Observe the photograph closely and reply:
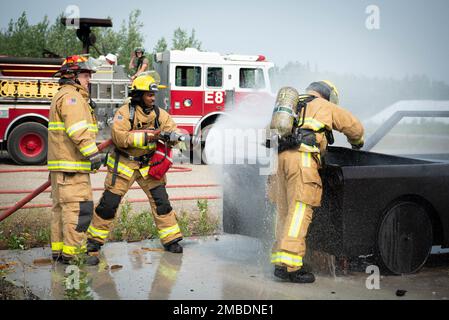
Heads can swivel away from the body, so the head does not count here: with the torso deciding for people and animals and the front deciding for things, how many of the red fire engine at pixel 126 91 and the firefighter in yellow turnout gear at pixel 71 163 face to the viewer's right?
2

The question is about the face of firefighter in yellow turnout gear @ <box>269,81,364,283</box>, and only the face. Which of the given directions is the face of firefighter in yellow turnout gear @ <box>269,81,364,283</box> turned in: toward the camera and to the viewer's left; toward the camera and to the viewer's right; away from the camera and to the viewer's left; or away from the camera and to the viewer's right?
away from the camera and to the viewer's right

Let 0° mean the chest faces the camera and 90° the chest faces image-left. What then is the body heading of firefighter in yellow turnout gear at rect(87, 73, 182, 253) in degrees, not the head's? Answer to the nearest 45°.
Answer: approximately 315°

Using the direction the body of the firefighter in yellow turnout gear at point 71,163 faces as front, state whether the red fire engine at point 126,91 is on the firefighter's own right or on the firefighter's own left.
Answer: on the firefighter's own left

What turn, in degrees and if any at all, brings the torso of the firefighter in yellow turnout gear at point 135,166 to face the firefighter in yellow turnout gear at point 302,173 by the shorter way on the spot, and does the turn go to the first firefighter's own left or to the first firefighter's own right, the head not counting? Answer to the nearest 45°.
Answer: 0° — they already face them

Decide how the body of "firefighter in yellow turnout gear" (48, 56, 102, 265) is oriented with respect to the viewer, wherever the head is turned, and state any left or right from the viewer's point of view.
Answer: facing to the right of the viewer

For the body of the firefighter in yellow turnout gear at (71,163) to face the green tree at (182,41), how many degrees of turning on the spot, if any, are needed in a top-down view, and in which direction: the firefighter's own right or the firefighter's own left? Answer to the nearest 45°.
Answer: approximately 90° to the firefighter's own left

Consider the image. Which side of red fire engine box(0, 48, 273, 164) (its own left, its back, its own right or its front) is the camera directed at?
right

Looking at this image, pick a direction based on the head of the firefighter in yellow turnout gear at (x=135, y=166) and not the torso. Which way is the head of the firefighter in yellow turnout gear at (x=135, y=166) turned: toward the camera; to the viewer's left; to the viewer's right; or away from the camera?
to the viewer's right

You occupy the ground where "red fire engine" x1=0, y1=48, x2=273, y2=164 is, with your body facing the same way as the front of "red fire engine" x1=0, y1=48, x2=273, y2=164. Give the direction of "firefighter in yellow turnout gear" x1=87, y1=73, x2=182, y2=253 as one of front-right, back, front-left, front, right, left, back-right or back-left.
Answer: right

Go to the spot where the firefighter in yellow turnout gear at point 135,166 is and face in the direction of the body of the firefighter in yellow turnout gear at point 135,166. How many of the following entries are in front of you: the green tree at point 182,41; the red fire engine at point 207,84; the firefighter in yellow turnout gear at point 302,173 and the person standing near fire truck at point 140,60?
1
